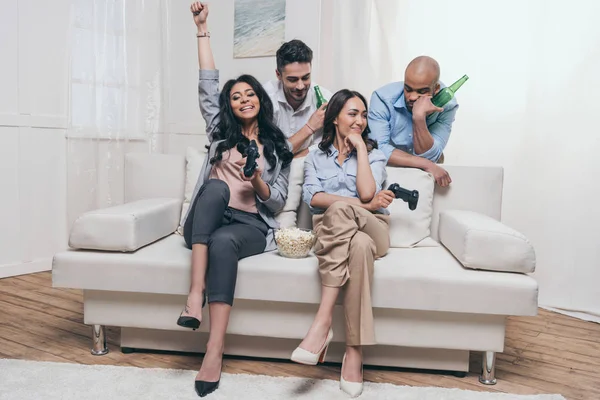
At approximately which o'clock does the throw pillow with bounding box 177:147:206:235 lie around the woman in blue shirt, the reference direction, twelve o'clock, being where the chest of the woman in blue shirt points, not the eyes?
The throw pillow is roughly at 4 o'clock from the woman in blue shirt.

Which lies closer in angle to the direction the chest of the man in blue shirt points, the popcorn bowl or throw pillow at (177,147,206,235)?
the popcorn bowl

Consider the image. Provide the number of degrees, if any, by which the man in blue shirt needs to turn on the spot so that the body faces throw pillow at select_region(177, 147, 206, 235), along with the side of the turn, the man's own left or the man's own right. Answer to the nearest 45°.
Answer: approximately 90° to the man's own right

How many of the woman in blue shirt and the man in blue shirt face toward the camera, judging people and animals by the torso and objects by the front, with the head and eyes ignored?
2

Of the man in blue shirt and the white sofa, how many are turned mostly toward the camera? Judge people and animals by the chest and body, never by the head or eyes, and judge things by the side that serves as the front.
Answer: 2

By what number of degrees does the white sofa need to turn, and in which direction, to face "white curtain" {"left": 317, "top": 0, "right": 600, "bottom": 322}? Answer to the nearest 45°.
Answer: approximately 135° to its left

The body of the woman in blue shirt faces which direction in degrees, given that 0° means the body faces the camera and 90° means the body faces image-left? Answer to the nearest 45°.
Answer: approximately 0°
